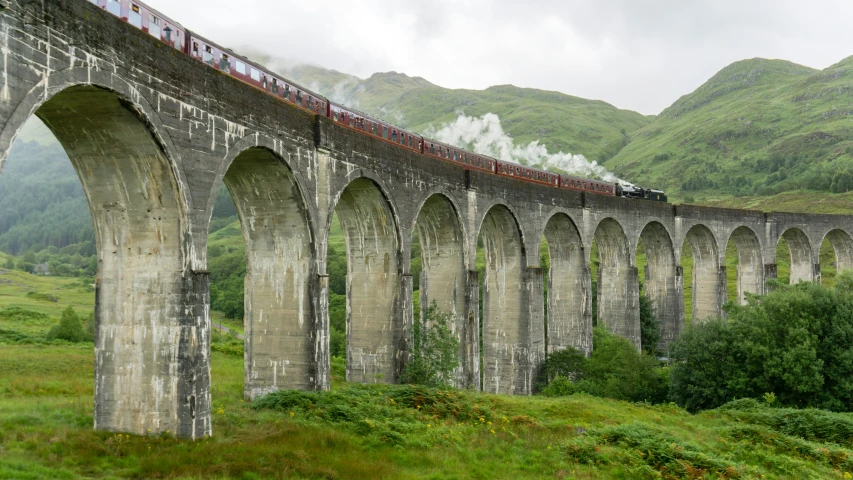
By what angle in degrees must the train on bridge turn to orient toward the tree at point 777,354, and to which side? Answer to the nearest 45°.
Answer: approximately 45° to its right

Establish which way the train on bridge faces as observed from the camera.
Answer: facing away from the viewer and to the right of the viewer
